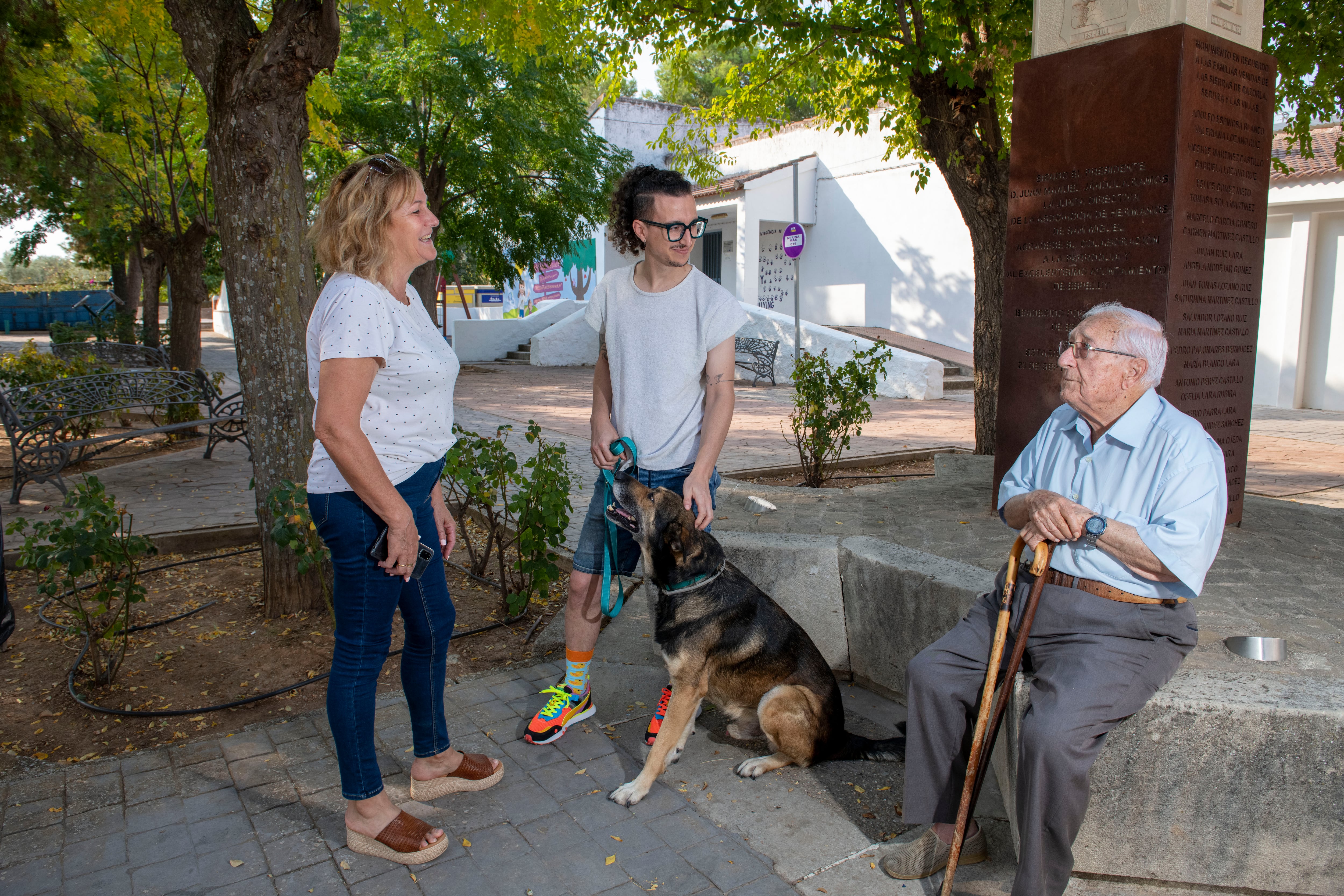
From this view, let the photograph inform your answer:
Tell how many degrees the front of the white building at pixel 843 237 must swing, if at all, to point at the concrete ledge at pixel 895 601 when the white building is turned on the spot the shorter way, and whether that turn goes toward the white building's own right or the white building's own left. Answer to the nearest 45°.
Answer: approximately 45° to the white building's own left

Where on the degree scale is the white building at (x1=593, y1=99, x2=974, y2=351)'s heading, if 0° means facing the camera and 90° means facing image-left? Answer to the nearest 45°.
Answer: approximately 45°

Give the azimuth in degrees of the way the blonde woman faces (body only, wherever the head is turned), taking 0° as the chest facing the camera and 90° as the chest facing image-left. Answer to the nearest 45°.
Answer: approximately 270°

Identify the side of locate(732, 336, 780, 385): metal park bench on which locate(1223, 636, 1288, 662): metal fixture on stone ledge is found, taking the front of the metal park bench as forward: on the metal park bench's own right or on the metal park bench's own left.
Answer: on the metal park bench's own left

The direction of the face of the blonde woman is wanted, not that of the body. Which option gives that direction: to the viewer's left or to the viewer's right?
to the viewer's right

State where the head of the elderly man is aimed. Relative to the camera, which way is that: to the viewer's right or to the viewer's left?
to the viewer's left

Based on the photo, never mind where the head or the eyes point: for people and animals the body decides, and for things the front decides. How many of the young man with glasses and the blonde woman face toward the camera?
1
